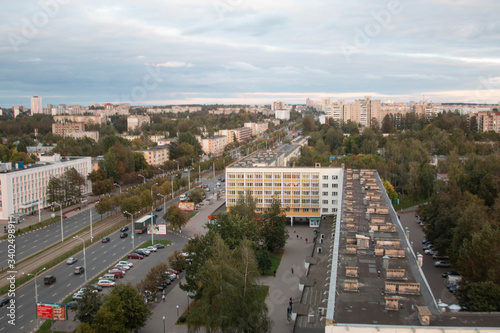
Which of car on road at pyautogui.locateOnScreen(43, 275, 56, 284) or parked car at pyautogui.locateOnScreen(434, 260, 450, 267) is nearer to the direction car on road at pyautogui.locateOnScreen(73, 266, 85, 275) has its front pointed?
the parked car

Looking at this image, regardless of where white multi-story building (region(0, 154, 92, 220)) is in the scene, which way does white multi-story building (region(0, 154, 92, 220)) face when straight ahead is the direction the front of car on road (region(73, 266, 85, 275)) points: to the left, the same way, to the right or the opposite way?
to the right

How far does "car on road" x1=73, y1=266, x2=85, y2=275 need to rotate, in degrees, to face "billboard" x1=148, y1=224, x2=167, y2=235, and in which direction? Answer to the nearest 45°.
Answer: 0° — it already faces it

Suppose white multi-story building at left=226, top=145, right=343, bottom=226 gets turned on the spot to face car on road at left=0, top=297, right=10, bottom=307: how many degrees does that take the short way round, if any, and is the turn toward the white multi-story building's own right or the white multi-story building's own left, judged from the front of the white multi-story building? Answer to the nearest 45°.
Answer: approximately 45° to the white multi-story building's own right

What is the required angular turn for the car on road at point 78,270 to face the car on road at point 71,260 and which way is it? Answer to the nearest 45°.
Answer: approximately 45° to its left

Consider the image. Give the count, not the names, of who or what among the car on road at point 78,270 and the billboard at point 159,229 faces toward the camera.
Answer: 1

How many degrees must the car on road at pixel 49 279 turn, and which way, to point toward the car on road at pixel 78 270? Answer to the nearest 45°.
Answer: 0° — it already faces it

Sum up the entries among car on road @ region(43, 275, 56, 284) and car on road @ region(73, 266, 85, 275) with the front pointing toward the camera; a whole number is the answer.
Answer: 0

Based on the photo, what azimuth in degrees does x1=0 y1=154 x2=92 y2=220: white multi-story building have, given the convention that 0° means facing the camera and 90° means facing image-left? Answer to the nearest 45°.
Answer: approximately 315°

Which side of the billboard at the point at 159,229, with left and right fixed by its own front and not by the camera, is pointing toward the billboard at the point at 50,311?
front
